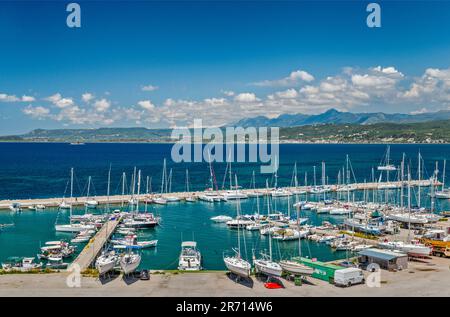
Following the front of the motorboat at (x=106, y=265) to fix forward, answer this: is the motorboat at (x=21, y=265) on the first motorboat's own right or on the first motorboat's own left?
on the first motorboat's own right

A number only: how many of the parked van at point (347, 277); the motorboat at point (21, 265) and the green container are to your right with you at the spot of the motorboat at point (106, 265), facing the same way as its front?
1

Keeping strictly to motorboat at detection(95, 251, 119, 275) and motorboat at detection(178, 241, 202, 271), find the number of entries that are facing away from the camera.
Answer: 1

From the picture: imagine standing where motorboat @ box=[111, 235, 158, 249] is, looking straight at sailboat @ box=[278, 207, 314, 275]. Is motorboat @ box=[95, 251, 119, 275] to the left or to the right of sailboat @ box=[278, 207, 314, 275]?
right

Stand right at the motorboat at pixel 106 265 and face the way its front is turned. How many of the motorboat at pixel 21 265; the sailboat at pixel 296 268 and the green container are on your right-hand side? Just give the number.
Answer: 1

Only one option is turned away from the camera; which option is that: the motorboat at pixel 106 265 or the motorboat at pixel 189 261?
the motorboat at pixel 189 261

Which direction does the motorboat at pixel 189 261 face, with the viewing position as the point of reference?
facing away from the viewer

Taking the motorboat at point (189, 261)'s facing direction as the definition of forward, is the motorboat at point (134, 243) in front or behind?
in front

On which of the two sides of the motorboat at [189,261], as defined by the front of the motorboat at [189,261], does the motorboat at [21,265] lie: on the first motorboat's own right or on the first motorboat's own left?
on the first motorboat's own left
